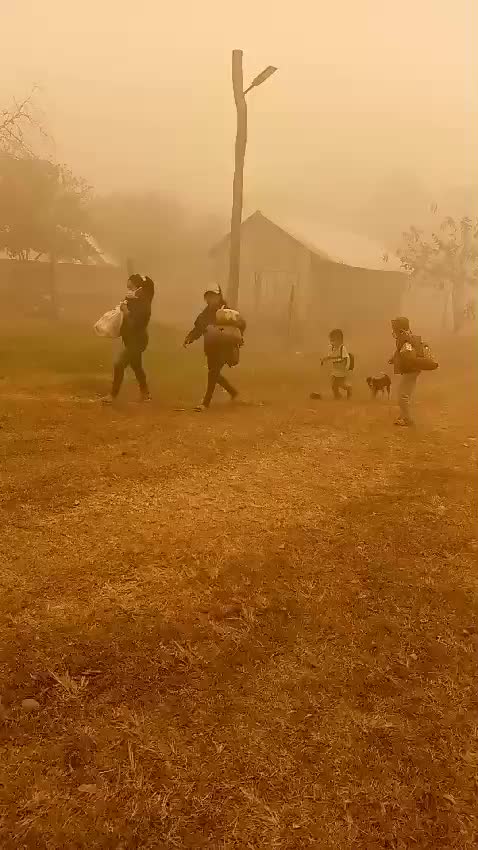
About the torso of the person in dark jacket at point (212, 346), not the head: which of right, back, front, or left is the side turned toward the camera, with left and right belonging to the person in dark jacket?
left

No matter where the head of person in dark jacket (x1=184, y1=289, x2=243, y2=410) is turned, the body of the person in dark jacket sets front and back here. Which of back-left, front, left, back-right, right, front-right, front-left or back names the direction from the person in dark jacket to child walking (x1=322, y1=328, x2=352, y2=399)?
back-right

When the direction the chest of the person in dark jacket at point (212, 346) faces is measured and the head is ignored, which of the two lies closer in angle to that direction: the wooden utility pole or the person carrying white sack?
the person carrying white sack

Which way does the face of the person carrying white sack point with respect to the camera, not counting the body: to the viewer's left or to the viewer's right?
to the viewer's left

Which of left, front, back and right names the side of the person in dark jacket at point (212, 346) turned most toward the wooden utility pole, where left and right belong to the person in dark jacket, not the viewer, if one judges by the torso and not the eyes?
right

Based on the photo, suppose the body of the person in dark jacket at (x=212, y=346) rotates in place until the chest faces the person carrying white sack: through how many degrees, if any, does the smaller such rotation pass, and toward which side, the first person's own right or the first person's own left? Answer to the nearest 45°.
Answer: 0° — they already face them

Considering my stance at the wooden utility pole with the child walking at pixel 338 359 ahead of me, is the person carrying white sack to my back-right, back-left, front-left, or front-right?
front-right
